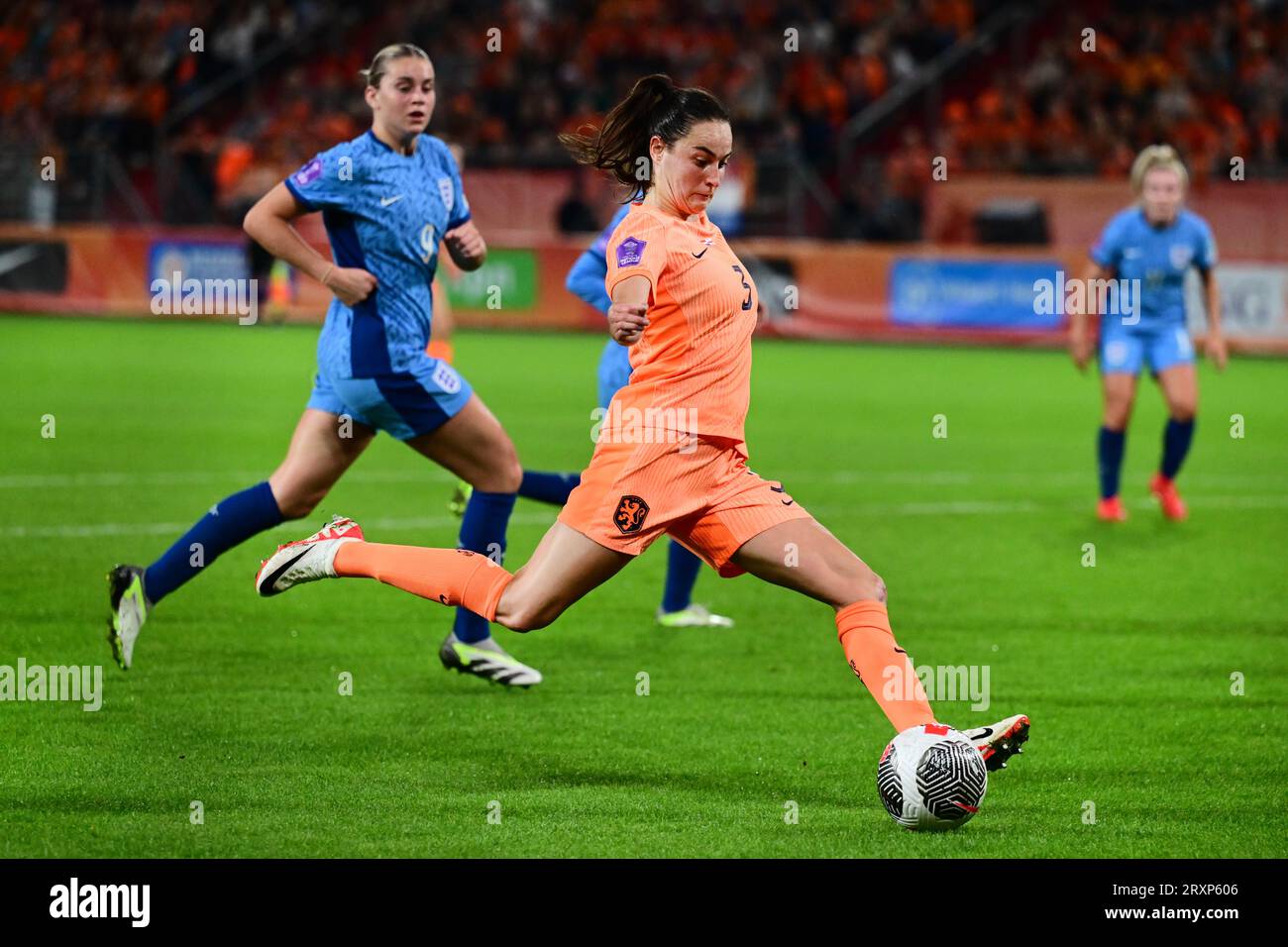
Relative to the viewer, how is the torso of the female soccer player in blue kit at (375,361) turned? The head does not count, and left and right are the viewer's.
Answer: facing the viewer and to the right of the viewer

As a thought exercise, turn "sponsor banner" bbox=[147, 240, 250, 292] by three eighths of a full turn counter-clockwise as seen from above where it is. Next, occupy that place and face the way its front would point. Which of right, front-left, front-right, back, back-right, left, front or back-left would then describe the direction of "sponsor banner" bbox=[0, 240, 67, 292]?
back-left

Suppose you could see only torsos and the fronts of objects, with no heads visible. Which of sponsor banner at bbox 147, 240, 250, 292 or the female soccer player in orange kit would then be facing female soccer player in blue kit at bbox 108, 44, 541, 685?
the sponsor banner

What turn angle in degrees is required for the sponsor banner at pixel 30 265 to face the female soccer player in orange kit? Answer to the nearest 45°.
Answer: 0° — it already faces them

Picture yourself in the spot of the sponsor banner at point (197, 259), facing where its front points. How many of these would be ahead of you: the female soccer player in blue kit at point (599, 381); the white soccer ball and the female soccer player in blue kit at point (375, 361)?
3

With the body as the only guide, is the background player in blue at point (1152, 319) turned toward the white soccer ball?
yes

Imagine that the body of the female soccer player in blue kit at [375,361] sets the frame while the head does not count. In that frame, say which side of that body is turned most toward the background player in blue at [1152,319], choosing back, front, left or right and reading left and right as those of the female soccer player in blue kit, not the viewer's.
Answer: left

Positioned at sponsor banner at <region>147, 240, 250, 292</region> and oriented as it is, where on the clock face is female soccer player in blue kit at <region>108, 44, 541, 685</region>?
The female soccer player in blue kit is roughly at 12 o'clock from the sponsor banner.
